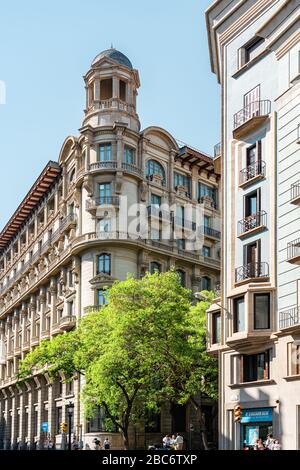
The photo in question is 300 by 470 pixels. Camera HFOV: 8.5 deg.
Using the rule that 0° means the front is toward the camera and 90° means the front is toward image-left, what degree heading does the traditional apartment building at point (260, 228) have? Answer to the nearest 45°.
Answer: approximately 45°

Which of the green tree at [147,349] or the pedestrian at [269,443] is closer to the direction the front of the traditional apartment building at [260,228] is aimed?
the pedestrian

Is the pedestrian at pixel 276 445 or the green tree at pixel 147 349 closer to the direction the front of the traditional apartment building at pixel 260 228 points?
the pedestrian

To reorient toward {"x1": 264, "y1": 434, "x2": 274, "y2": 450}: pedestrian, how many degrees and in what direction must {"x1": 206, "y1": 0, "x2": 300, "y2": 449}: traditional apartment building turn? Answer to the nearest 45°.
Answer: approximately 45° to its left
